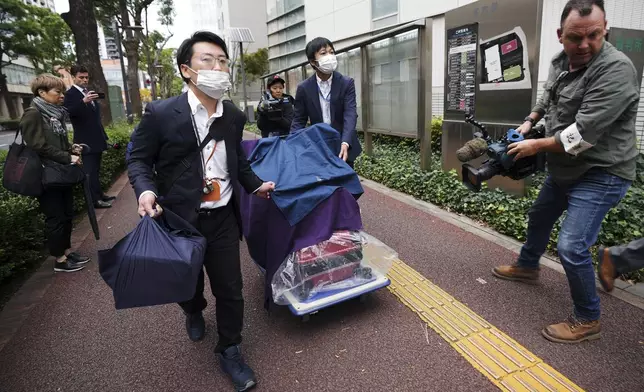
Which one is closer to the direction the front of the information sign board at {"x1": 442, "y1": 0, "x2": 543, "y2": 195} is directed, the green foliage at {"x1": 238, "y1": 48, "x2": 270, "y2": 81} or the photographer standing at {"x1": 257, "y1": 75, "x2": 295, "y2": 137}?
the photographer standing

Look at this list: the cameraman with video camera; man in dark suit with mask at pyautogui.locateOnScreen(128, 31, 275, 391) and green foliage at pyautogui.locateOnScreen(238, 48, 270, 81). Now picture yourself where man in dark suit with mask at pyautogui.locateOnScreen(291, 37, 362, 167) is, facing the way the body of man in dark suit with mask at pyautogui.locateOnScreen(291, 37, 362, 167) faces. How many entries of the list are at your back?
1

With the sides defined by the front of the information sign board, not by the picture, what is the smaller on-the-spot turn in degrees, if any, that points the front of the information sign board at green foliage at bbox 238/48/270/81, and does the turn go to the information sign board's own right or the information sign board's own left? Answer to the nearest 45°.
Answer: approximately 90° to the information sign board's own right

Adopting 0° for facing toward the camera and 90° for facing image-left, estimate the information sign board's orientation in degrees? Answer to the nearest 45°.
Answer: approximately 45°

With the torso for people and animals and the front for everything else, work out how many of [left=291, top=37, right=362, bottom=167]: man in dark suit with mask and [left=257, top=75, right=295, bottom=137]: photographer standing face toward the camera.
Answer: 2

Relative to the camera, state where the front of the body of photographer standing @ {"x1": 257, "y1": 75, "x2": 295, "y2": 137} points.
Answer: toward the camera

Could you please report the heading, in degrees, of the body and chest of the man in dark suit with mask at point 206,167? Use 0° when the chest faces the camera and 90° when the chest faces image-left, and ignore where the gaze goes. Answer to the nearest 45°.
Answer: approximately 315°

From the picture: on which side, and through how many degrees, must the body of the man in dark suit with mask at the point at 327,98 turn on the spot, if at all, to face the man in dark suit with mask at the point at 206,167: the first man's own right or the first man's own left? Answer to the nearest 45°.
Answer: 0° — they already face them

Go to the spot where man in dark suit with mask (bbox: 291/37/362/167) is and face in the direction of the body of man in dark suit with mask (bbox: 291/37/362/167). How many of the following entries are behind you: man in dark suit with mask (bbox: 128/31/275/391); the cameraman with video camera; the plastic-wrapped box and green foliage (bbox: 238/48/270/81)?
1

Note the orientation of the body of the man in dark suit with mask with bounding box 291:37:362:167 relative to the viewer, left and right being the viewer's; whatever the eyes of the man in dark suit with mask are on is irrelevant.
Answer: facing the viewer
